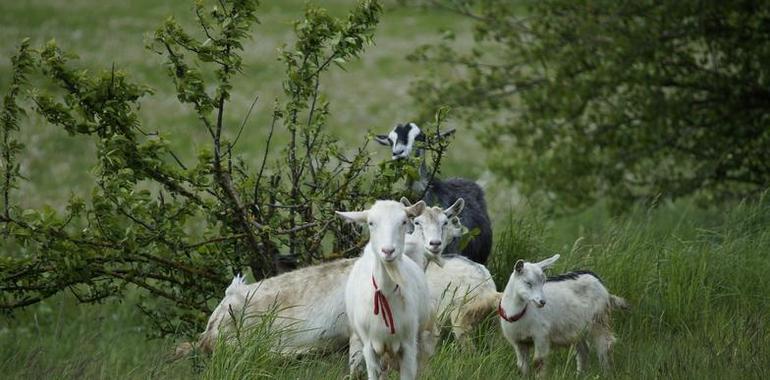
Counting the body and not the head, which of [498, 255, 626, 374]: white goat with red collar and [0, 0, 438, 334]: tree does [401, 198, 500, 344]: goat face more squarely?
the tree

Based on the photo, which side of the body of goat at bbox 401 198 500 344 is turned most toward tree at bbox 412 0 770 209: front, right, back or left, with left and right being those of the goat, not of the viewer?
back

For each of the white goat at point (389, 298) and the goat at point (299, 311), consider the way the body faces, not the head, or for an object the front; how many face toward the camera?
1

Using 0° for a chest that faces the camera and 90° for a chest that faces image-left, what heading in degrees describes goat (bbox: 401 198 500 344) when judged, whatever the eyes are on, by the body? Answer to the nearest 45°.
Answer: approximately 45°

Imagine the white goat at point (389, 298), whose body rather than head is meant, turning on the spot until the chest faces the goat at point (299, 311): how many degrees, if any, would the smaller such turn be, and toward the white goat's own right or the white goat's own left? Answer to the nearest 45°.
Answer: approximately 135° to the white goat's own right
